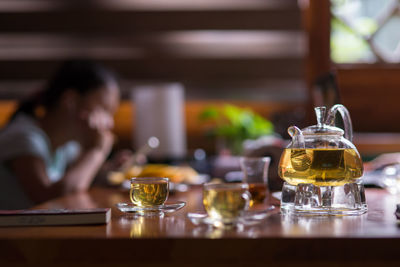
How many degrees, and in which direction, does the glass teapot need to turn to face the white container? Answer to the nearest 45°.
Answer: approximately 90° to its right

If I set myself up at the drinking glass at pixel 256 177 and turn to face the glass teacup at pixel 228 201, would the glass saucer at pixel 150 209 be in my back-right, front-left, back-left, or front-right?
front-right

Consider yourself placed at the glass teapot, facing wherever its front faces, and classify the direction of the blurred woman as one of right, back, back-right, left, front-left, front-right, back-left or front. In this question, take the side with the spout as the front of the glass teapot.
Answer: right

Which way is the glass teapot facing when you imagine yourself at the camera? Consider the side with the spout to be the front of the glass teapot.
facing the viewer and to the left of the viewer
